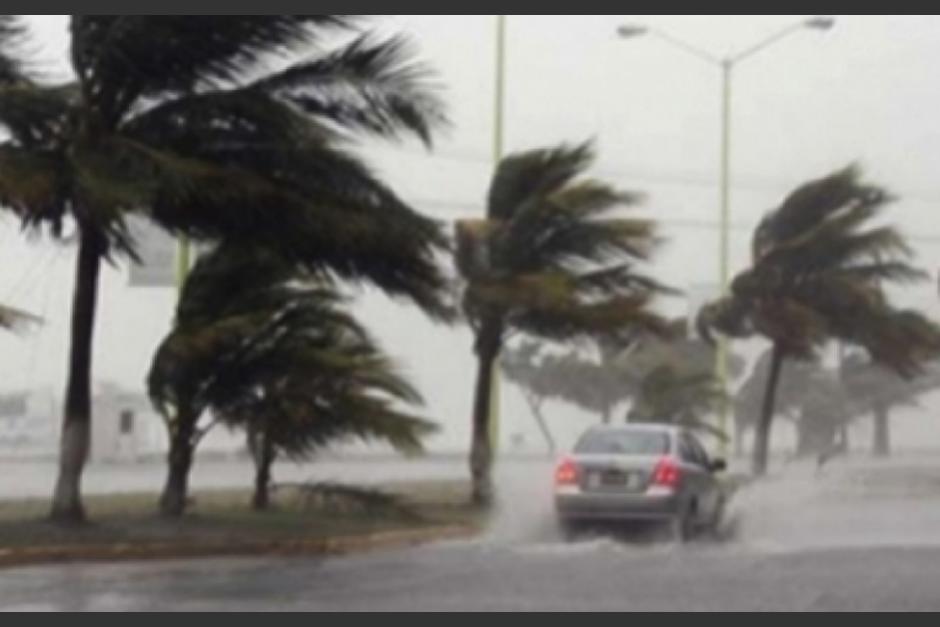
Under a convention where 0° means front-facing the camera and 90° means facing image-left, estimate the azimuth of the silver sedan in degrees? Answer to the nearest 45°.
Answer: approximately 225°

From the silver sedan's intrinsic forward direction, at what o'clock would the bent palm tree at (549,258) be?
The bent palm tree is roughly at 10 o'clock from the silver sedan.

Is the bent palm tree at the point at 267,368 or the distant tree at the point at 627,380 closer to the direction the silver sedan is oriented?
the distant tree

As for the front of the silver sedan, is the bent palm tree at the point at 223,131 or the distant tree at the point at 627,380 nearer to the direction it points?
the distant tree

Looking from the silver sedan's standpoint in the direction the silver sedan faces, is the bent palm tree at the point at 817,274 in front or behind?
in front

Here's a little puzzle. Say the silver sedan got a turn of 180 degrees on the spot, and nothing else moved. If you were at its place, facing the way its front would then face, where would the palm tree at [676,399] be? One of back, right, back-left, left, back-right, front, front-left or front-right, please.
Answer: back-right

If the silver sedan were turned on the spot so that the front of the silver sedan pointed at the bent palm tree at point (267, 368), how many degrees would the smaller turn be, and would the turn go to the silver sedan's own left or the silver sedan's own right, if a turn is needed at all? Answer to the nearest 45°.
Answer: approximately 135° to the silver sedan's own left
